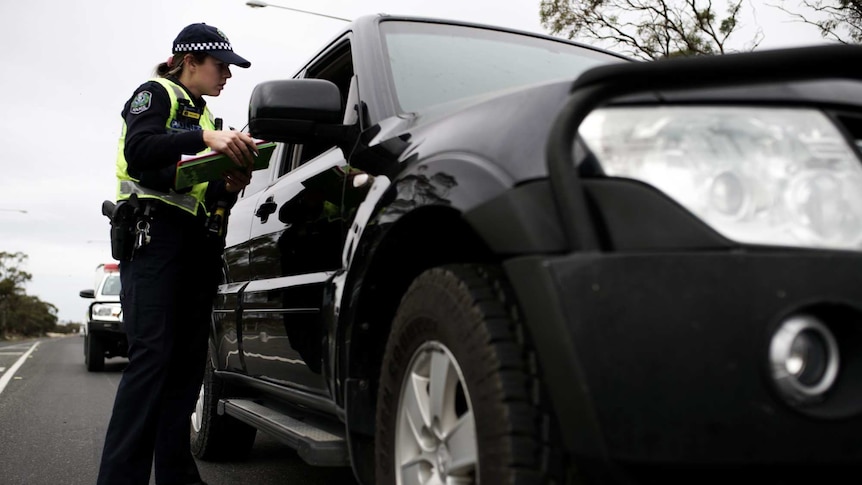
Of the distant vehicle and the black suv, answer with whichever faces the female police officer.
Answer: the distant vehicle

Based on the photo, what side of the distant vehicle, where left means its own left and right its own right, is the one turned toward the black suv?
front

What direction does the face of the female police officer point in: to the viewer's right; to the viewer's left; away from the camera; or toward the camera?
to the viewer's right

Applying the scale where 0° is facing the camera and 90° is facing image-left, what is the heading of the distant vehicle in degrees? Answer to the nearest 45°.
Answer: approximately 0°

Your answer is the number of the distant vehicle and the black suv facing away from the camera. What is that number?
0

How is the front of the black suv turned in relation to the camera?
facing the viewer and to the right of the viewer

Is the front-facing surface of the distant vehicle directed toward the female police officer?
yes

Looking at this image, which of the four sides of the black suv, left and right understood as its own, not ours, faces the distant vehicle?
back
